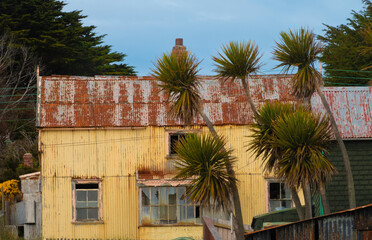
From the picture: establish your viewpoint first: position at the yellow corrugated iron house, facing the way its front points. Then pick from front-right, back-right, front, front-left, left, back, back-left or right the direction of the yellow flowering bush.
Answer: back-right

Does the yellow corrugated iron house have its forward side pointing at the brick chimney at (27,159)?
no

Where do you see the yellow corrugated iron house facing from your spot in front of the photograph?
facing the viewer
